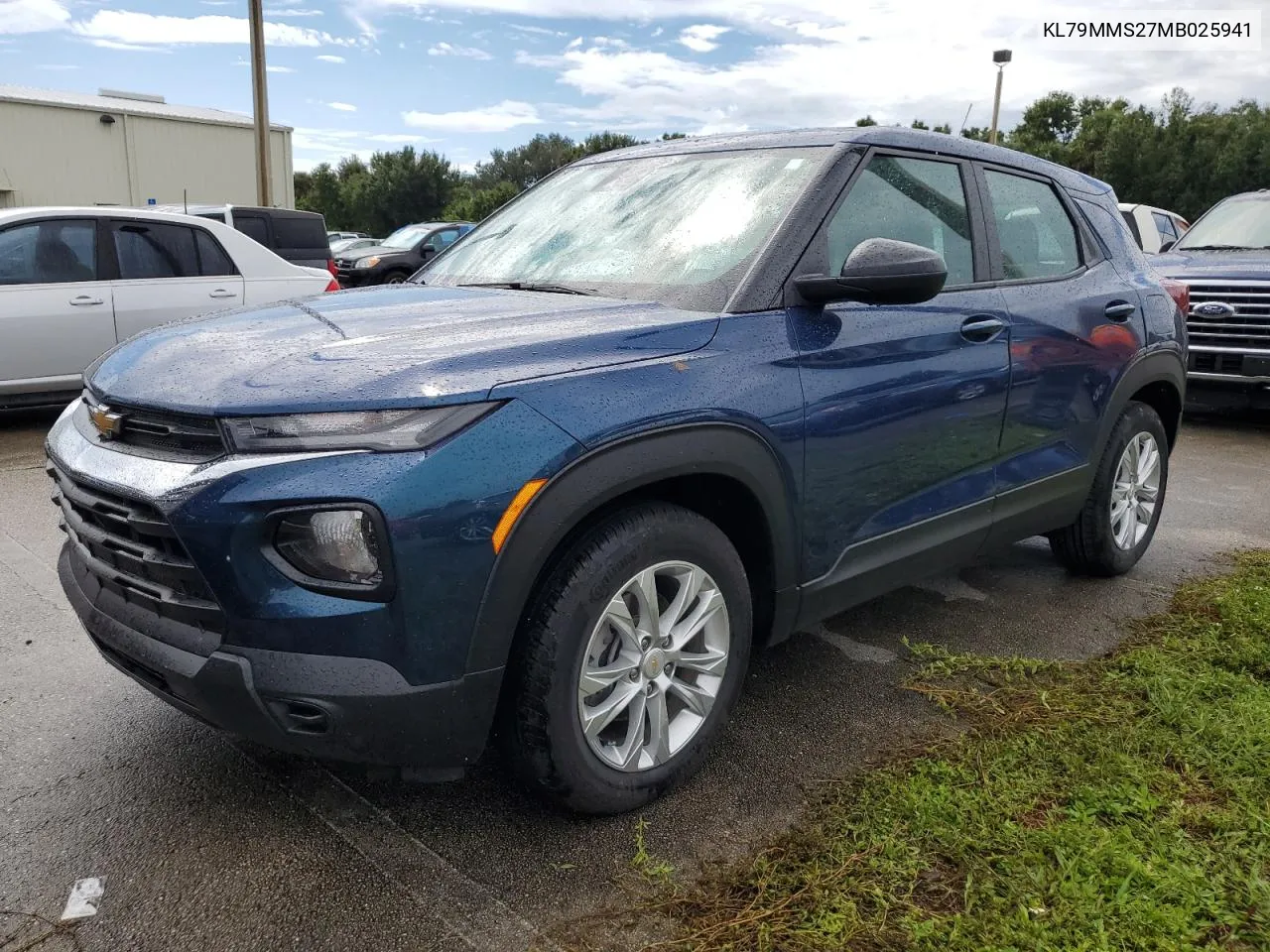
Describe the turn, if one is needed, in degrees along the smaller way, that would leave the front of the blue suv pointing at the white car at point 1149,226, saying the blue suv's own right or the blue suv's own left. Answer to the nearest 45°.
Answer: approximately 180°

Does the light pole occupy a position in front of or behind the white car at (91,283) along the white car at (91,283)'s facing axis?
behind

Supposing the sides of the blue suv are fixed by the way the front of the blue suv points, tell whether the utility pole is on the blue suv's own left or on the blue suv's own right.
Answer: on the blue suv's own right

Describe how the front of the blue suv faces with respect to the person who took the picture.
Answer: facing the viewer and to the left of the viewer

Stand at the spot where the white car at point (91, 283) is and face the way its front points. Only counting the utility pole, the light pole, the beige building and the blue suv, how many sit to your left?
1

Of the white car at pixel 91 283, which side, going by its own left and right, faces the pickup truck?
back

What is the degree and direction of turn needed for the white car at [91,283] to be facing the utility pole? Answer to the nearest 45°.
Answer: approximately 90° to its right

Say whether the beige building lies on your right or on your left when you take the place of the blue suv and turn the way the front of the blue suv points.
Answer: on your right

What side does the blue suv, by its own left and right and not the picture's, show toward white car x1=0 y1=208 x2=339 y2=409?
right

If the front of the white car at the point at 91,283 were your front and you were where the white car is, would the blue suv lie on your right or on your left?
on your left

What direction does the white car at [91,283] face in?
to the viewer's left

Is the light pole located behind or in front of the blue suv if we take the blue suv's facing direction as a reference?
behind

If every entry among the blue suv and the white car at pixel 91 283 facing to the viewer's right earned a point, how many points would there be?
0

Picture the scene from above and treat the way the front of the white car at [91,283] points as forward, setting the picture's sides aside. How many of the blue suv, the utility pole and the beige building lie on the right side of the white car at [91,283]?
2
